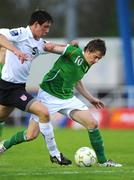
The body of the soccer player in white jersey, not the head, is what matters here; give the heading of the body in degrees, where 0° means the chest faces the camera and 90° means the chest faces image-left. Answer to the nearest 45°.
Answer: approximately 315°

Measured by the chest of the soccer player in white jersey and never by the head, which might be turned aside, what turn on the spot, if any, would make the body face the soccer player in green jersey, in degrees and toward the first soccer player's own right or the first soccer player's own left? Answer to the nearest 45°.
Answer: approximately 45° to the first soccer player's own left

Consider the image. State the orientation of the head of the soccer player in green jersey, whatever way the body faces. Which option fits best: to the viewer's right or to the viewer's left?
to the viewer's right

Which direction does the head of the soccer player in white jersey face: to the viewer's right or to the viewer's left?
to the viewer's right
